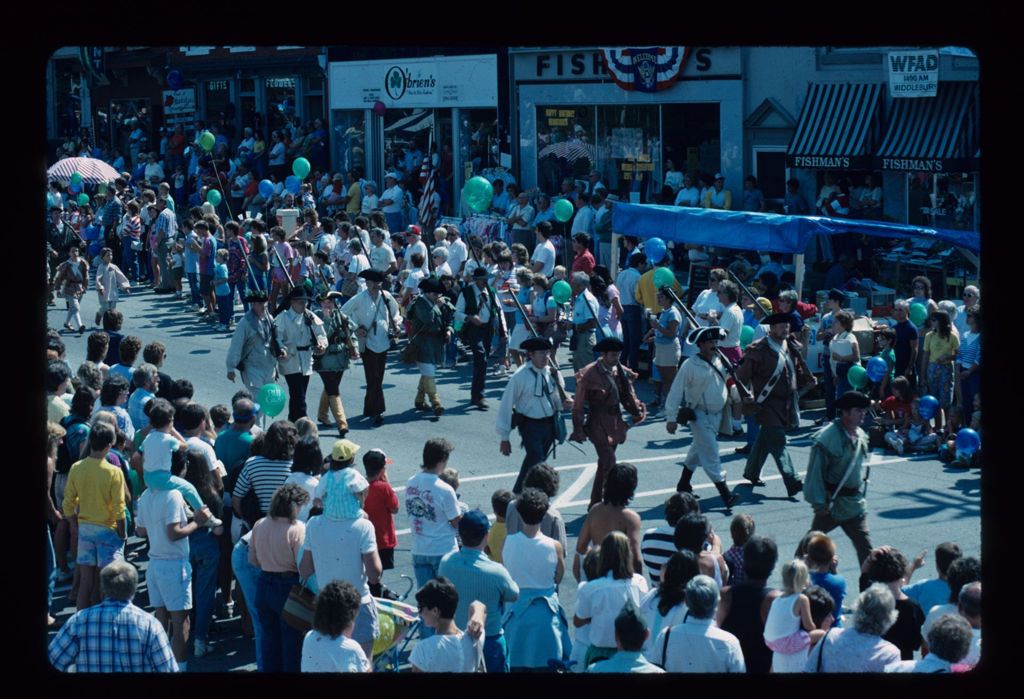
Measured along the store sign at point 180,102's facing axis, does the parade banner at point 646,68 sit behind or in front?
in front

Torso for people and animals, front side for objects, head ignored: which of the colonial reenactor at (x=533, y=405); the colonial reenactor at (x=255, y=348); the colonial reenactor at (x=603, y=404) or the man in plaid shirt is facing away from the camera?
the man in plaid shirt

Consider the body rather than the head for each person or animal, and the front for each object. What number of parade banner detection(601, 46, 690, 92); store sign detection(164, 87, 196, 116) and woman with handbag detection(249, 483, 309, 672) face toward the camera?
2

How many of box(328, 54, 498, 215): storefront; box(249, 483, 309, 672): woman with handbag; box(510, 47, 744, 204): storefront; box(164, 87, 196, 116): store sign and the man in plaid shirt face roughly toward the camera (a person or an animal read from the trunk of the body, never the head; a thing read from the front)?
3

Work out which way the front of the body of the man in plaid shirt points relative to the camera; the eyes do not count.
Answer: away from the camera

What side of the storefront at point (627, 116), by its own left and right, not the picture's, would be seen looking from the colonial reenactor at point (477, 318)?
front

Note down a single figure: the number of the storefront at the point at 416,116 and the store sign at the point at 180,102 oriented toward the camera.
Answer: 2

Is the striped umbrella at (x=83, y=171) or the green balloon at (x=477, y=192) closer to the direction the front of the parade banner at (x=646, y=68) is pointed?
the green balloon

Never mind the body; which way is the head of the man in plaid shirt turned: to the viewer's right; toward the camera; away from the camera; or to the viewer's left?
away from the camera

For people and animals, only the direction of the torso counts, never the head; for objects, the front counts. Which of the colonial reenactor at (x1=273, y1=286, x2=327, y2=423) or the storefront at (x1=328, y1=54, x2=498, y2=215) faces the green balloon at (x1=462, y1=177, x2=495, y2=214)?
the storefront

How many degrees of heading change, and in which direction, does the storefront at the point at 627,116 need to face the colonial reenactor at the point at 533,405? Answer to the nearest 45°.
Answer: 0° — it already faces them

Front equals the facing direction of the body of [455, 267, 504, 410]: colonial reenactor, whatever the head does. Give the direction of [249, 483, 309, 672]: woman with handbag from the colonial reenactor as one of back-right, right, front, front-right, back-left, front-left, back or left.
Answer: front-right

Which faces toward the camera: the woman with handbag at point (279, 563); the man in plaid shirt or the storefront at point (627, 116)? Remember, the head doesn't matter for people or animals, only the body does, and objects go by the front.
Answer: the storefront

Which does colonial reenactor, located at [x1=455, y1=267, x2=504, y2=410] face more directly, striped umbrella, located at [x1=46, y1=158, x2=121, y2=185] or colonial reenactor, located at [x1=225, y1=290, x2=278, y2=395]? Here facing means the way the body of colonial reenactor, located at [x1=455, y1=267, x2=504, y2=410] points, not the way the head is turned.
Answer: the colonial reenactor

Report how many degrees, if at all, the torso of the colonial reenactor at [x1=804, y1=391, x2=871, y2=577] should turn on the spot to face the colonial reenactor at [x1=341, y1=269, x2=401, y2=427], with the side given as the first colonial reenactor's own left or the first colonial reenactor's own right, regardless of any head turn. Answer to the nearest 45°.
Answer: approximately 180°
